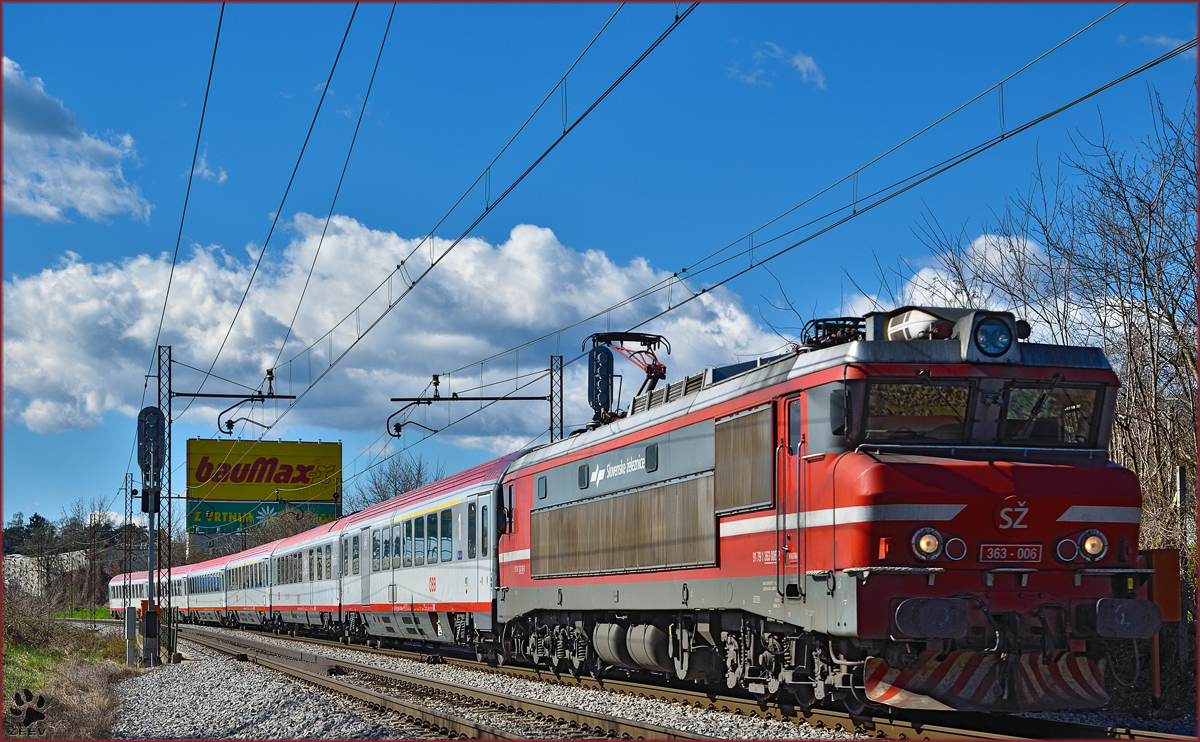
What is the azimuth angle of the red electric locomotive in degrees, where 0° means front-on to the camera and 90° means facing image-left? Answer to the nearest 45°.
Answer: approximately 315°
